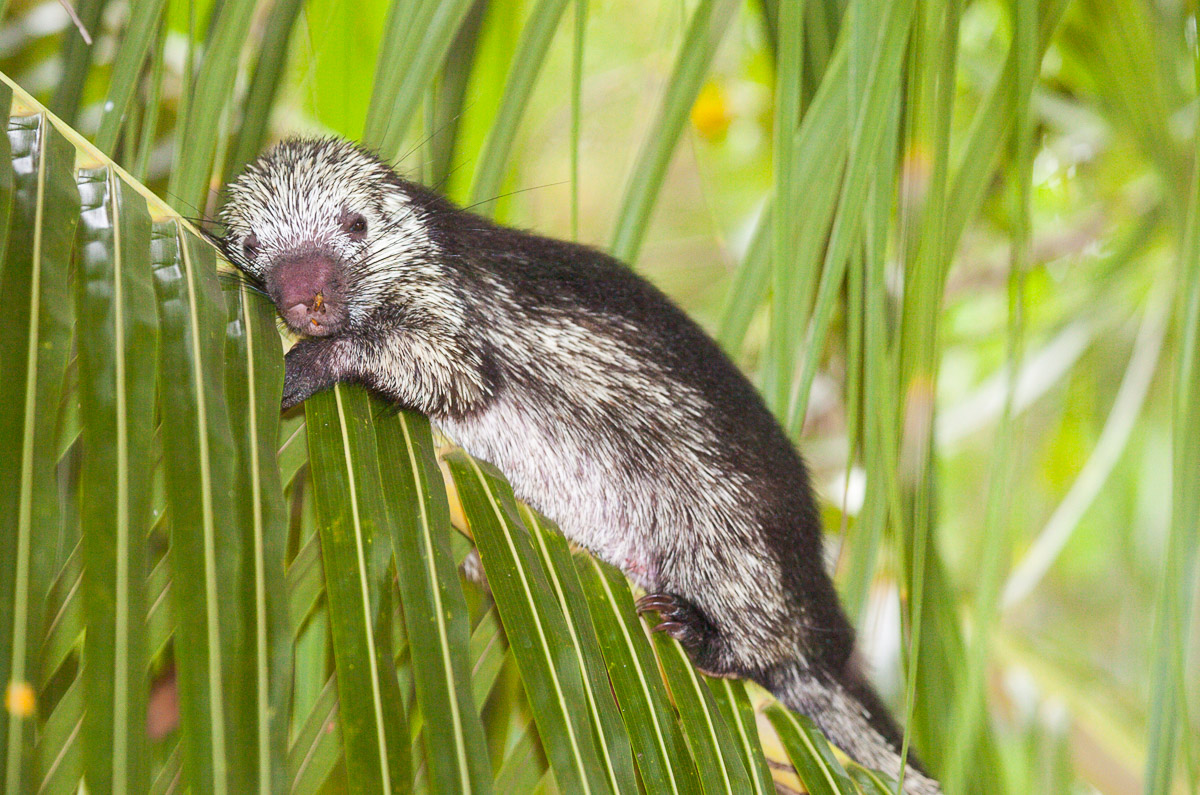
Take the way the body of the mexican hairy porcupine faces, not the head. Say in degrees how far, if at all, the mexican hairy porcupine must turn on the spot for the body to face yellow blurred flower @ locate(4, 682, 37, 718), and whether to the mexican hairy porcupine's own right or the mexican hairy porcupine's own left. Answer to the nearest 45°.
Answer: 0° — it already faces it

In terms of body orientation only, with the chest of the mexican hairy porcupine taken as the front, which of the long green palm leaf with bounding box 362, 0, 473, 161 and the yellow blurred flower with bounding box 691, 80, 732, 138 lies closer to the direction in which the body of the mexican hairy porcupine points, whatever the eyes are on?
the long green palm leaf

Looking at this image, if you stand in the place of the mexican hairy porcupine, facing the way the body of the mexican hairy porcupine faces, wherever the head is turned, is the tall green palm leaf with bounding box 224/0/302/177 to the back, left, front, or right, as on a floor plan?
front

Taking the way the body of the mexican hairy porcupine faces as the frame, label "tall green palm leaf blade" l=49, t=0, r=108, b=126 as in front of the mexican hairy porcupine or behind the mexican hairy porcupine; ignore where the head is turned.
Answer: in front

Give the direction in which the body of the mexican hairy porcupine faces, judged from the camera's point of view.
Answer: to the viewer's left
